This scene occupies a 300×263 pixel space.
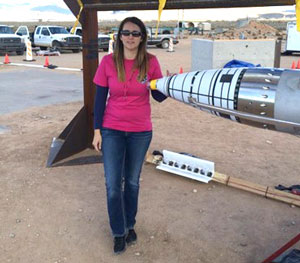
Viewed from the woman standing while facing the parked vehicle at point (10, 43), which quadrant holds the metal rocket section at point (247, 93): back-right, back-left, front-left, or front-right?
back-right

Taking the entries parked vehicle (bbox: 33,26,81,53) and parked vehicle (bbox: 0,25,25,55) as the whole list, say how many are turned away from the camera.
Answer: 0

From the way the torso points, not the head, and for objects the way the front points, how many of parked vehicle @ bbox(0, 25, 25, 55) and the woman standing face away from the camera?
0

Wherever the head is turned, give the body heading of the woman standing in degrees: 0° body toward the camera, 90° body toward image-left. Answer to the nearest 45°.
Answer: approximately 0°

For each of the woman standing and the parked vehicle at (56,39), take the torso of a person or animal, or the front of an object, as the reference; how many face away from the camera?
0

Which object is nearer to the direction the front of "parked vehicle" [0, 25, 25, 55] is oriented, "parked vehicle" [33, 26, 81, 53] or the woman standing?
the woman standing

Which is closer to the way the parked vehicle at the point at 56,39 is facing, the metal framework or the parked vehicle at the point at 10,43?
the metal framework

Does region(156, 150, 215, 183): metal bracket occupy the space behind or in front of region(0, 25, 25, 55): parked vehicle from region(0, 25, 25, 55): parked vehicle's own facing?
in front

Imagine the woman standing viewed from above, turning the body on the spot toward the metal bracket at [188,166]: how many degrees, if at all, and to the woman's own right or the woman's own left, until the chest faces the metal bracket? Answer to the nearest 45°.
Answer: approximately 135° to the woman's own left

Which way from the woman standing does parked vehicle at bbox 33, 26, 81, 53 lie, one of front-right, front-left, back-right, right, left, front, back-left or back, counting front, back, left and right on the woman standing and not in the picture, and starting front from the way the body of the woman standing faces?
back

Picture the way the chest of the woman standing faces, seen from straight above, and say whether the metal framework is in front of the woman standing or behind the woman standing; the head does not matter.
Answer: behind
